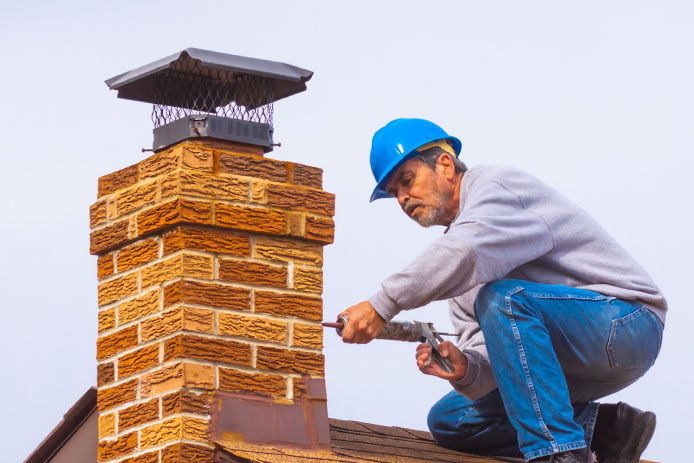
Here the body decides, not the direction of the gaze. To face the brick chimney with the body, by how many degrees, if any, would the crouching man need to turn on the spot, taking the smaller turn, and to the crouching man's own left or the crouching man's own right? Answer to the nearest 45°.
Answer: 0° — they already face it

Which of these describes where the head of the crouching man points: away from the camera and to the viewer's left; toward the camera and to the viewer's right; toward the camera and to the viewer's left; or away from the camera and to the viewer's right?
toward the camera and to the viewer's left

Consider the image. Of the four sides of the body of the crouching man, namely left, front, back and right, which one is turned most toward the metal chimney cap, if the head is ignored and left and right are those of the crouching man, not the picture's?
front

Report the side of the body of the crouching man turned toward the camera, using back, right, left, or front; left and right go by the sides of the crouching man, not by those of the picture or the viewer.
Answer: left
